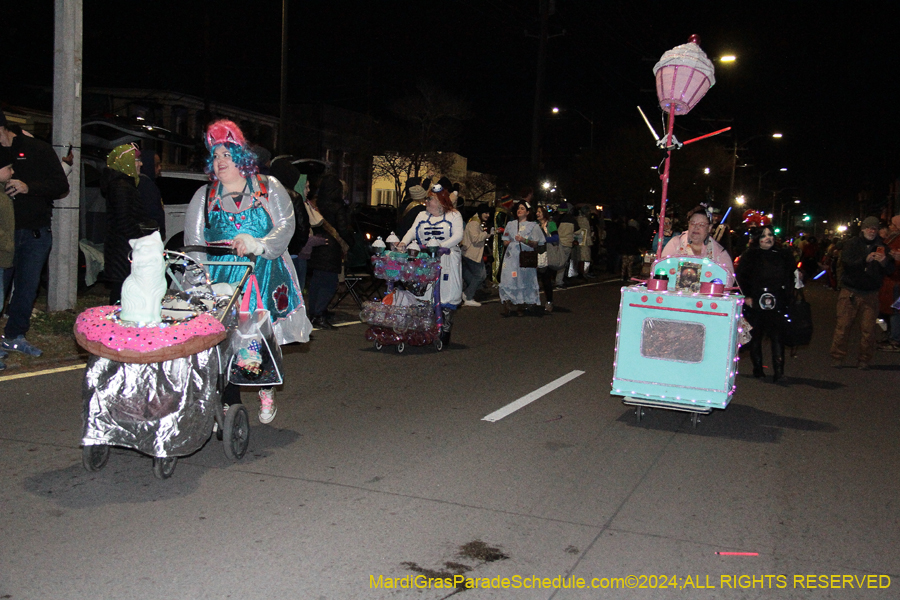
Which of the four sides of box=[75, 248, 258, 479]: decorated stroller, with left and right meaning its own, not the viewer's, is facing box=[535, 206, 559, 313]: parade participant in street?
back

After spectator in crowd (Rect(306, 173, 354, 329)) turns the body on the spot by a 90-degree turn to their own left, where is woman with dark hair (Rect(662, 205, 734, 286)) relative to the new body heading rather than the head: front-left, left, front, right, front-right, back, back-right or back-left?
back-right

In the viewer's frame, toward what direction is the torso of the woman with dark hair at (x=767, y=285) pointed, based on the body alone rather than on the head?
toward the camera

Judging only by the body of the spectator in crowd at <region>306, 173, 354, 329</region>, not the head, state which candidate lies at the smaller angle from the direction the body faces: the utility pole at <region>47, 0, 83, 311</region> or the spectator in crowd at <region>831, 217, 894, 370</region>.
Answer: the spectator in crowd

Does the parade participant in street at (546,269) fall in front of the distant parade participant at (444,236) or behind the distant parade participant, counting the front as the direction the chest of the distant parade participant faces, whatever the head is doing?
behind

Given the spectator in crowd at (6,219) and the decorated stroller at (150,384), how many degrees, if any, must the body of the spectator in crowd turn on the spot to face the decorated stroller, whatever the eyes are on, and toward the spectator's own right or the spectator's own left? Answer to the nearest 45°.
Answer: approximately 90° to the spectator's own right

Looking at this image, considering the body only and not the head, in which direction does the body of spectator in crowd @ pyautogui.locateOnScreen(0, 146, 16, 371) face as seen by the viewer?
to the viewer's right

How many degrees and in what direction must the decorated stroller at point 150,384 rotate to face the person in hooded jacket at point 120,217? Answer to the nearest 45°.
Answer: approximately 135° to its right

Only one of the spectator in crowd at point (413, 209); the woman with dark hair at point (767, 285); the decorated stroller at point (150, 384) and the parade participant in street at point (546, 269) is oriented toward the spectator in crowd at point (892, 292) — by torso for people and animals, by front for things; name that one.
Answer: the spectator in crowd at point (413, 209)

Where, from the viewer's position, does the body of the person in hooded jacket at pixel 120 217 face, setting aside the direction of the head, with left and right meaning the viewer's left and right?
facing to the right of the viewer

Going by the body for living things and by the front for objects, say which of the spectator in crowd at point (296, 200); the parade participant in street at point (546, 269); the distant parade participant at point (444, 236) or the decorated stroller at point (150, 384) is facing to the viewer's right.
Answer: the spectator in crowd at point (296, 200)

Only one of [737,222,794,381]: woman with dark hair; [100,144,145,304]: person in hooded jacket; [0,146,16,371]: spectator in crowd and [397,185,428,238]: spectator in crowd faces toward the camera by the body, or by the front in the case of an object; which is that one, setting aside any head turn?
the woman with dark hair
